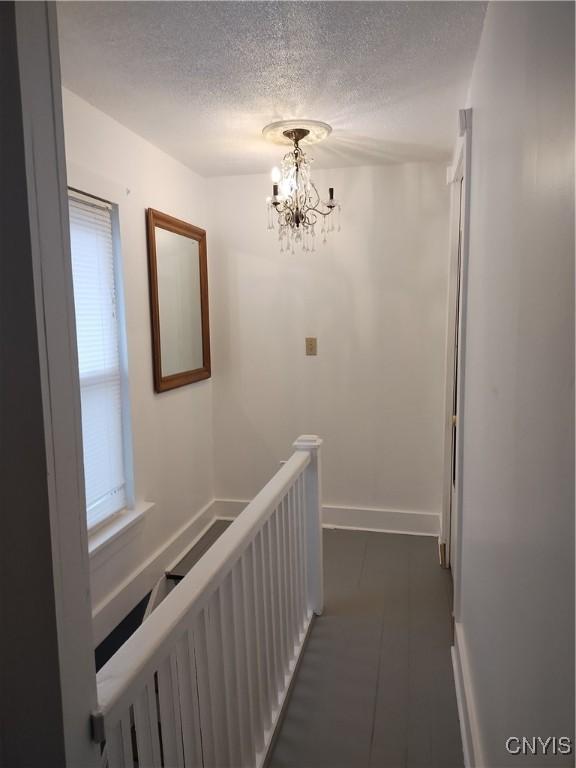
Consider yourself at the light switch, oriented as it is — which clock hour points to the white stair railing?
The white stair railing is roughly at 12 o'clock from the light switch.

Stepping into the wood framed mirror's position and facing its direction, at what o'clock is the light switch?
The light switch is roughly at 10 o'clock from the wood framed mirror.

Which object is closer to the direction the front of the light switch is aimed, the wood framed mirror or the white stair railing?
the white stair railing

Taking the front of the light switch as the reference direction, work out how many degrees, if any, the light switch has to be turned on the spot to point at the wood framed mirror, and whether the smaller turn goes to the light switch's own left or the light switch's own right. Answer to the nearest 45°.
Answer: approximately 45° to the light switch's own right

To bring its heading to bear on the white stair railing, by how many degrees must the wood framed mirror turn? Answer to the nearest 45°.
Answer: approximately 45° to its right

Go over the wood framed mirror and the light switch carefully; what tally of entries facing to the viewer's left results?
0

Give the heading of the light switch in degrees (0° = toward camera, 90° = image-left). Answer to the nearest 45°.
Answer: approximately 0°

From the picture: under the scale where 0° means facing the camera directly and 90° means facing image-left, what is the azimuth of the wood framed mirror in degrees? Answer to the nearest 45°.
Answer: approximately 315°
